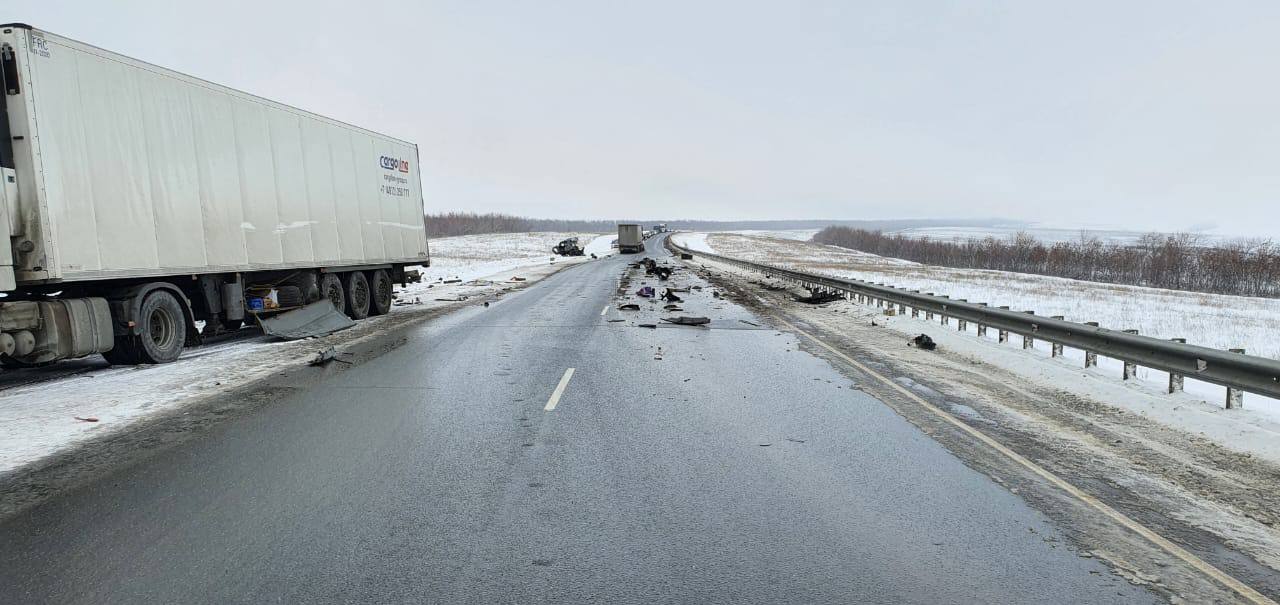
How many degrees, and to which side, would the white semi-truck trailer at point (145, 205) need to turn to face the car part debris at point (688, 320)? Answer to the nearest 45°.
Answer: approximately 135° to its left

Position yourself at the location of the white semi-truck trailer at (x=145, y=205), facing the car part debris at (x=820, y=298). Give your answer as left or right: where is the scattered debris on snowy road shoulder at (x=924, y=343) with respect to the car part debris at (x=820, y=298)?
right

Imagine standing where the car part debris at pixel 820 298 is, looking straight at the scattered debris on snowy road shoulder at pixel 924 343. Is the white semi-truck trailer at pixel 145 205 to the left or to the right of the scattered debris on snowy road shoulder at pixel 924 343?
right

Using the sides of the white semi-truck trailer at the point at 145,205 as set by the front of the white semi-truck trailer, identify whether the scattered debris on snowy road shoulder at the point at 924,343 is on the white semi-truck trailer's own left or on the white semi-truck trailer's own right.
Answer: on the white semi-truck trailer's own left

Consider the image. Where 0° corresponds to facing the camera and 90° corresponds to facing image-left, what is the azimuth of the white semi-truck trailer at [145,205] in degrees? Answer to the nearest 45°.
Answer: approximately 45°

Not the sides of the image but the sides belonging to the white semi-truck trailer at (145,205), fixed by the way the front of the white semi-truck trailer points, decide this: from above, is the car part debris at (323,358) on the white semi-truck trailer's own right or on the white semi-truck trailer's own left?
on the white semi-truck trailer's own left

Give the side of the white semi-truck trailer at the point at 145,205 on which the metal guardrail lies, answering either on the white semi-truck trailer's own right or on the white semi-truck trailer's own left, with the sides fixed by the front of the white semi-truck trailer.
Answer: on the white semi-truck trailer's own left
